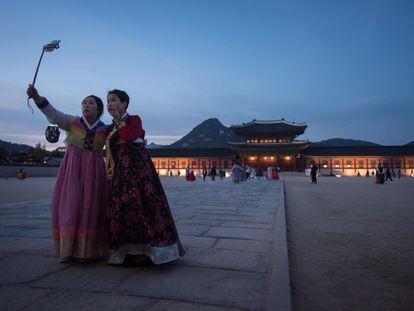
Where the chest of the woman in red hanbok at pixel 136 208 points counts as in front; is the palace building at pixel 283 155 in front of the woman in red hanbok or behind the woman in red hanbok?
behind

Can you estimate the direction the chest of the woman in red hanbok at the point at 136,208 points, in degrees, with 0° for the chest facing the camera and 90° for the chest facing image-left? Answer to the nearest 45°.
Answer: approximately 45°

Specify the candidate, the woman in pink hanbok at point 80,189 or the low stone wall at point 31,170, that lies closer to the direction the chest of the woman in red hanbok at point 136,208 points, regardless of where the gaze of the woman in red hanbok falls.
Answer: the woman in pink hanbok

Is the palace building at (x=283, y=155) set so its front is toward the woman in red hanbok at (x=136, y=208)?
yes

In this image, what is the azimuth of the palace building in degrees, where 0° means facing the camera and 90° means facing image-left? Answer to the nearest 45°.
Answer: approximately 0°

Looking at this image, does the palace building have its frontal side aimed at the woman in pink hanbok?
yes

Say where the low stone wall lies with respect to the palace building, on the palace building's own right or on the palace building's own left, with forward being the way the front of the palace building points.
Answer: on the palace building's own right

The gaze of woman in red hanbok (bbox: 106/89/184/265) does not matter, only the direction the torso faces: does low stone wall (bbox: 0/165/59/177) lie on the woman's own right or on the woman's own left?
on the woman's own right

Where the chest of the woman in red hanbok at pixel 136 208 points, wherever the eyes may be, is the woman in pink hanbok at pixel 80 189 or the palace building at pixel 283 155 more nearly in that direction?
the woman in pink hanbok
